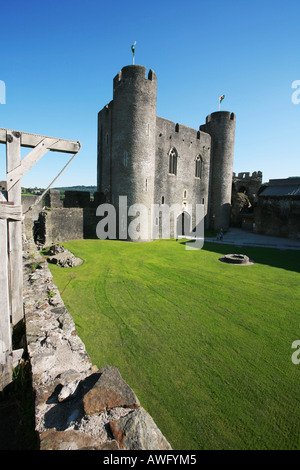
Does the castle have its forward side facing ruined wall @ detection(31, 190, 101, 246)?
no

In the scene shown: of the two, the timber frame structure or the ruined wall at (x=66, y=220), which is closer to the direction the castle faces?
the timber frame structure

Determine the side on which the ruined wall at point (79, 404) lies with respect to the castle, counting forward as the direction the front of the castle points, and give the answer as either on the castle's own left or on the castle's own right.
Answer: on the castle's own right

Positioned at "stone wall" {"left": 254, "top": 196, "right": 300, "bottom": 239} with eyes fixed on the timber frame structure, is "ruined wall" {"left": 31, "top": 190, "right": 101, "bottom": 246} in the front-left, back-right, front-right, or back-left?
front-right

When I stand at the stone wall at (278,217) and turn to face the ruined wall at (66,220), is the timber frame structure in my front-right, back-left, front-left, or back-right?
front-left

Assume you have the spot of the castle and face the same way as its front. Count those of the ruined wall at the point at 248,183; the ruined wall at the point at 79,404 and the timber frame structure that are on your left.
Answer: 1

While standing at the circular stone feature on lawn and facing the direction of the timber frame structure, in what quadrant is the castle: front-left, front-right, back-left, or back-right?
back-right

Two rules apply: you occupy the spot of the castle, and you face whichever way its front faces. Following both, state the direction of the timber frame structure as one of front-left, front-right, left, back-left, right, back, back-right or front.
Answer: front-right

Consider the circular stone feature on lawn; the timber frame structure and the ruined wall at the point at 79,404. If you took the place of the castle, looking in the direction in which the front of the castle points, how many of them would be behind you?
0

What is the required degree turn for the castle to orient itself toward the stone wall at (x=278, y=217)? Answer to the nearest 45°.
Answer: approximately 45° to its left

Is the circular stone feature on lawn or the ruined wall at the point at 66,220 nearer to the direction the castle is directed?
the circular stone feature on lawn

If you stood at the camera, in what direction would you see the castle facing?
facing the viewer and to the right of the viewer

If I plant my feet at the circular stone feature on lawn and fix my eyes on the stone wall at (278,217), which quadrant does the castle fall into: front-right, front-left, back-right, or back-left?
front-left

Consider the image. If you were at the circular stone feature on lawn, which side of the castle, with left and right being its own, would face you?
front

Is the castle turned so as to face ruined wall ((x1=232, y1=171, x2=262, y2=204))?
no
